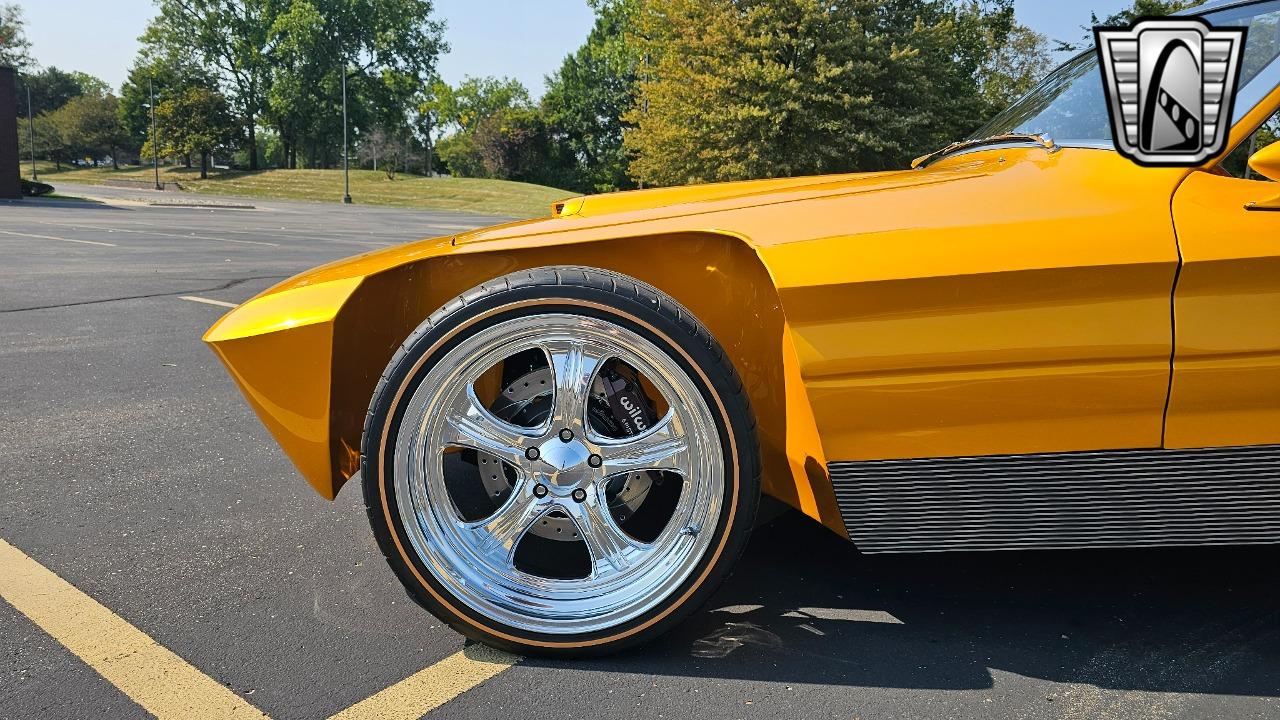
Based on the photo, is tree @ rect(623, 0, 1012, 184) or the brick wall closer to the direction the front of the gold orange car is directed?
the brick wall

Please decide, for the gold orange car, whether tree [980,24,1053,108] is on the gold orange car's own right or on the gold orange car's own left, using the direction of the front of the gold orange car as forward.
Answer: on the gold orange car's own right

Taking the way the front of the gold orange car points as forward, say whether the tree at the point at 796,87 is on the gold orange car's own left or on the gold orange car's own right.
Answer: on the gold orange car's own right

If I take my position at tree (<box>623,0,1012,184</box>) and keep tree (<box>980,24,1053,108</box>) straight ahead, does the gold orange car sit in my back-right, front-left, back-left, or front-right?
back-right

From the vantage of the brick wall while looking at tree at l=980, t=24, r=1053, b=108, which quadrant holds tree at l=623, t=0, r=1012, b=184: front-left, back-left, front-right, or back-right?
front-right

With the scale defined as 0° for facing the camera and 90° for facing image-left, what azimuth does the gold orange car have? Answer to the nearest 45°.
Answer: approximately 90°

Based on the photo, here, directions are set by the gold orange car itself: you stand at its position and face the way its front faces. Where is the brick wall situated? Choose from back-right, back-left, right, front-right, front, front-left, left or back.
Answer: front-right

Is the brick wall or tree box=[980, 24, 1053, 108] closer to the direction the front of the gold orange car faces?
the brick wall
